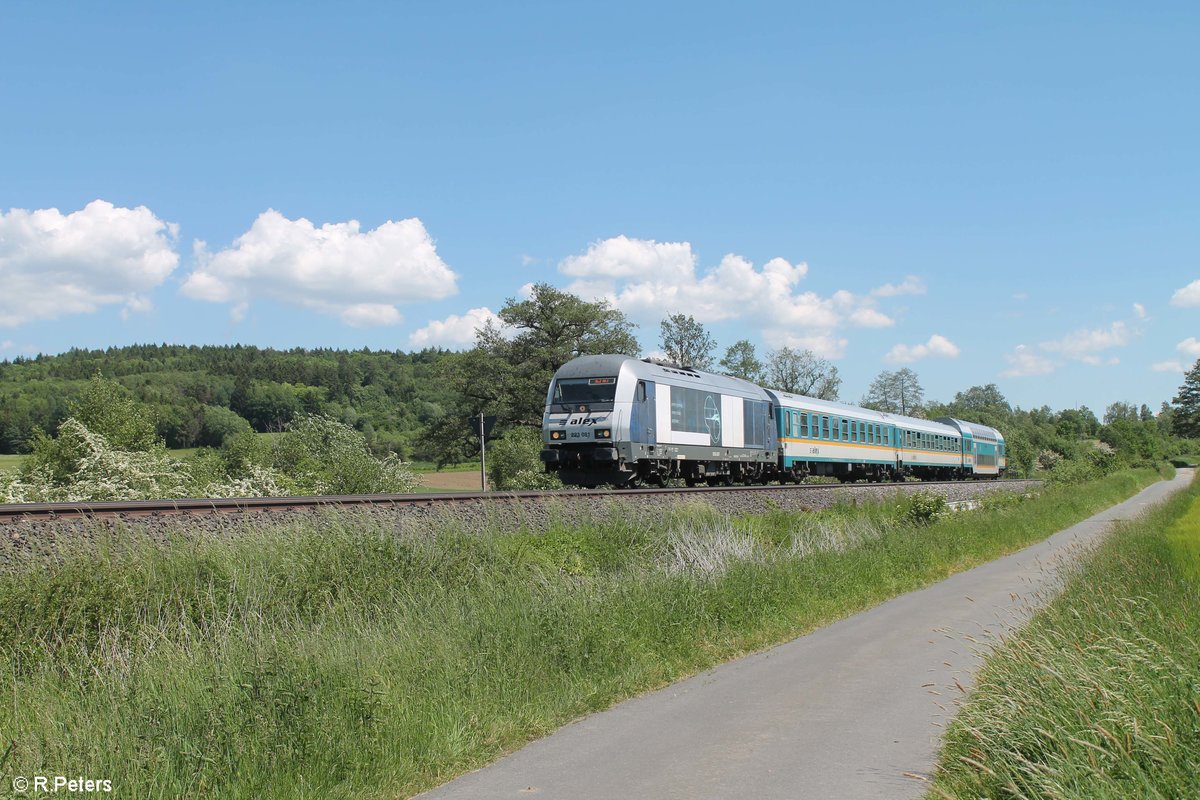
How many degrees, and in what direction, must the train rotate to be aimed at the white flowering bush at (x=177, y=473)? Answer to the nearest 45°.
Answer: approximately 45° to its right

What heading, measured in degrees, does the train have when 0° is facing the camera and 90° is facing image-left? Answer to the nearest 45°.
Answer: approximately 45°

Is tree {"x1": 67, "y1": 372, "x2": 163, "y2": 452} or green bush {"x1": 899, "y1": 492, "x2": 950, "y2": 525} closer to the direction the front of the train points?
the tree

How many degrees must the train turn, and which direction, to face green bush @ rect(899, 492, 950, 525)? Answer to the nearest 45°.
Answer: approximately 135° to its left

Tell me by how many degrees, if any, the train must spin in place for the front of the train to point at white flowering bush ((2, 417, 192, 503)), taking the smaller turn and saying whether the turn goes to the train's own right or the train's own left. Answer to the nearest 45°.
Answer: approximately 45° to the train's own right

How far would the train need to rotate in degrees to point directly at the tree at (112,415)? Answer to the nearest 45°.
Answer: approximately 45° to its right

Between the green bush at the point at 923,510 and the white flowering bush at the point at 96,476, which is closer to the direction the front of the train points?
the white flowering bush
